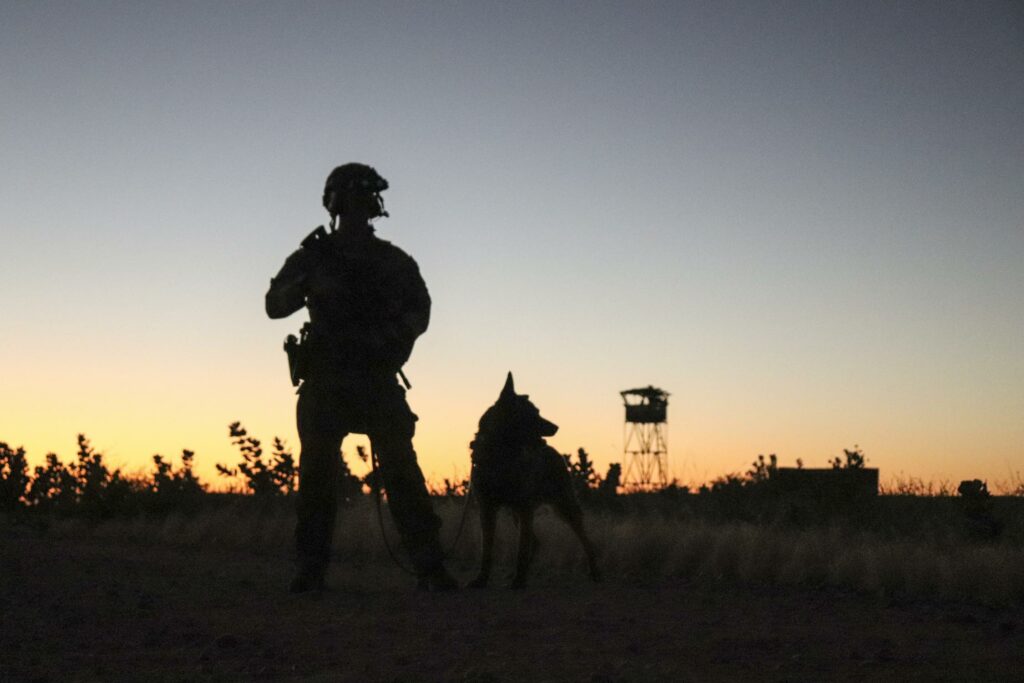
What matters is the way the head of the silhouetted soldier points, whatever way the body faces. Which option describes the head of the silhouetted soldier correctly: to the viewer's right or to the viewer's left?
to the viewer's right

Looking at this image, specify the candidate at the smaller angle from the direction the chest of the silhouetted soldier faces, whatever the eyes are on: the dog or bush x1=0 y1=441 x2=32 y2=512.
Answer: the dog

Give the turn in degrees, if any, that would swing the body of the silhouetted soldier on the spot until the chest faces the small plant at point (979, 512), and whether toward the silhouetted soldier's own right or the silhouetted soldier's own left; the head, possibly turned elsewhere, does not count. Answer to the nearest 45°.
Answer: approximately 135° to the silhouetted soldier's own left

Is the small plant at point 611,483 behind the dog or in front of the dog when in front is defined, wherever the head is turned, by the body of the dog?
behind

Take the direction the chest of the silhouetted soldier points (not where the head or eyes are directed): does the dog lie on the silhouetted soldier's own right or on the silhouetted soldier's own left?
on the silhouetted soldier's own left

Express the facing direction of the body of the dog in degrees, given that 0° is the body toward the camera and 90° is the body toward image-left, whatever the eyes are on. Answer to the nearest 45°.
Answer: approximately 45°

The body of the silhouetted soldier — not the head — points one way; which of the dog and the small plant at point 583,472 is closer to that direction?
the dog

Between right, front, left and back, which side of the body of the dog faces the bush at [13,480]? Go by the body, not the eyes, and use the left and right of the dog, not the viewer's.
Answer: right

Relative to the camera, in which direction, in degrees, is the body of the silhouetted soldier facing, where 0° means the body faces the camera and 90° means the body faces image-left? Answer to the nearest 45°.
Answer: approximately 0°

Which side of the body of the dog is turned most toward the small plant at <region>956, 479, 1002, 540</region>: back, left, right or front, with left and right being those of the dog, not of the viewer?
back
